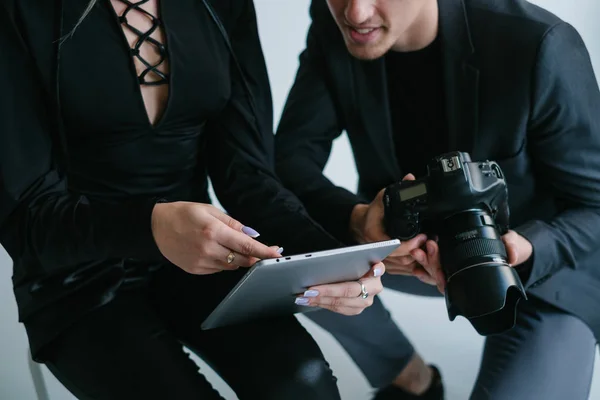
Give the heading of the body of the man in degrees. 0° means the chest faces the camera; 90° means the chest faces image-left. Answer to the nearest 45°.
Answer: approximately 45°

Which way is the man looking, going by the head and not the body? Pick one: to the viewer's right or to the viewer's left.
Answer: to the viewer's left
